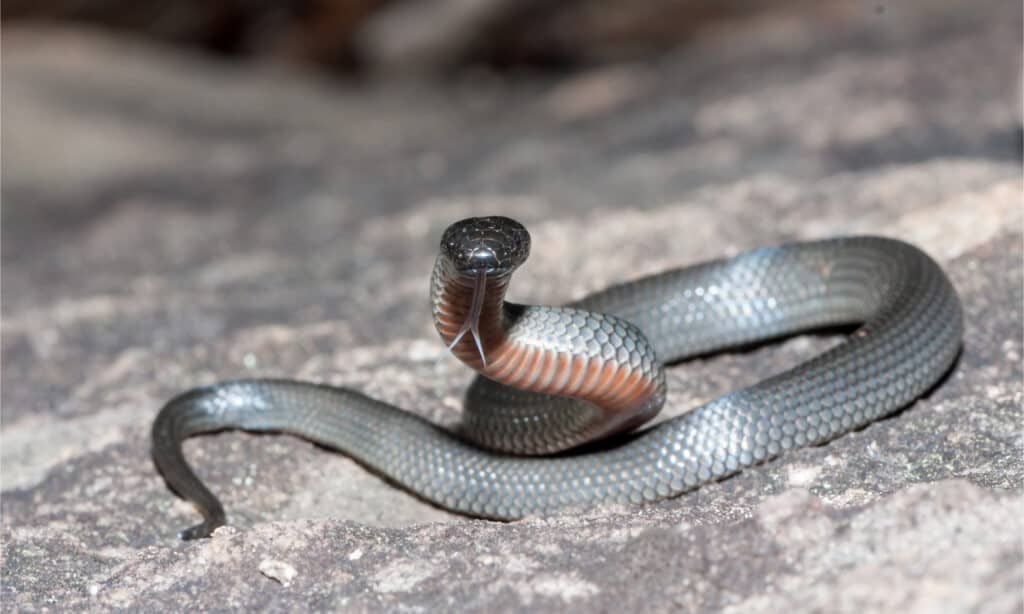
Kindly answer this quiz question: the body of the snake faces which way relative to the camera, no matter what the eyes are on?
toward the camera
